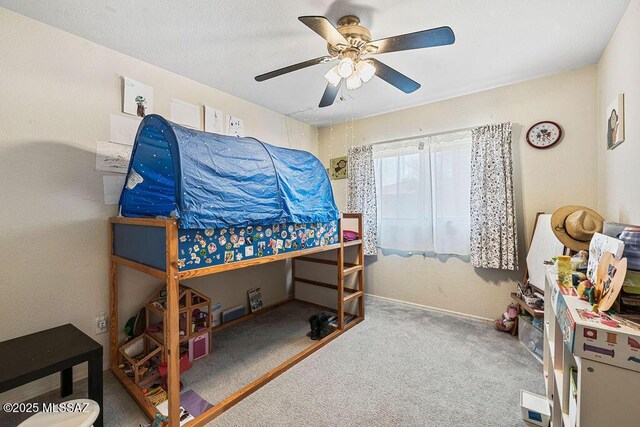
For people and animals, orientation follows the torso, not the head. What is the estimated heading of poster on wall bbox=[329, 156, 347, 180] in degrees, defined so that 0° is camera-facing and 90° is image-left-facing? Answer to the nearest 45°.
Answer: approximately 45°

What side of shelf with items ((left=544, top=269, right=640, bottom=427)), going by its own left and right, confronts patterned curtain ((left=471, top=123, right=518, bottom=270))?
right

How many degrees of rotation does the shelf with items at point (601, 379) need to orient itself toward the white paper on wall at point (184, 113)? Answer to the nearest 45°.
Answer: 0° — it already faces it

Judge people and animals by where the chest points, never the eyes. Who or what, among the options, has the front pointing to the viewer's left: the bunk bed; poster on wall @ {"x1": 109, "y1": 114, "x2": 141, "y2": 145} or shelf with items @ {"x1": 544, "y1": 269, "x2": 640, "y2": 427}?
the shelf with items

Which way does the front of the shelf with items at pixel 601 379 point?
to the viewer's left

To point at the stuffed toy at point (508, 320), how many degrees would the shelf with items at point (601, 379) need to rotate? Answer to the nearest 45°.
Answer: approximately 90° to its right

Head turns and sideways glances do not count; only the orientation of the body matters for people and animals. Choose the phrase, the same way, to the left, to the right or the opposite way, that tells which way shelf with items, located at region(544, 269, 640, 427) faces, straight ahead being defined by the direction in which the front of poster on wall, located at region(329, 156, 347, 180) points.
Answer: to the right
